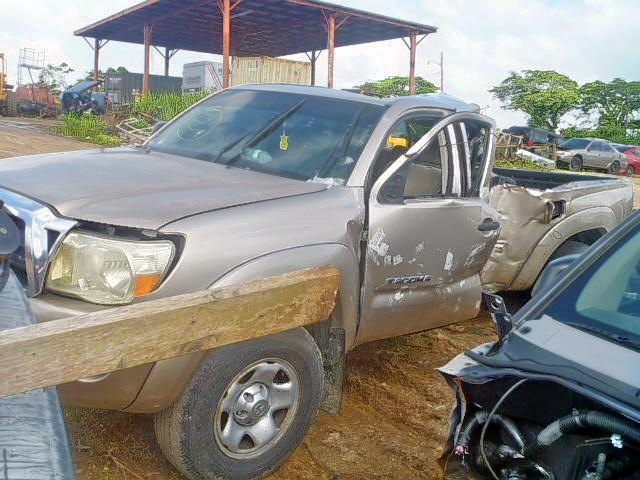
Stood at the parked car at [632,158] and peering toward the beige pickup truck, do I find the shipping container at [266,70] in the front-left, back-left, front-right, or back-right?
front-right

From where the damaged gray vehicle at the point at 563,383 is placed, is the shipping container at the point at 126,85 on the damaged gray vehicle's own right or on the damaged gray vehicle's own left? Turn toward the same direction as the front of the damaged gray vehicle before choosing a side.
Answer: on the damaged gray vehicle's own right

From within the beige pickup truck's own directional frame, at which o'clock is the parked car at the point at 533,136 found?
The parked car is roughly at 5 o'clock from the beige pickup truck.

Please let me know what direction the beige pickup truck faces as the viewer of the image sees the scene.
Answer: facing the viewer and to the left of the viewer

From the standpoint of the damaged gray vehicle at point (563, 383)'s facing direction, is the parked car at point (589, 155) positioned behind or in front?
behind

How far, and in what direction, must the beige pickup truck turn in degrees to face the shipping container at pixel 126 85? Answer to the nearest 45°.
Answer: approximately 135° to its right

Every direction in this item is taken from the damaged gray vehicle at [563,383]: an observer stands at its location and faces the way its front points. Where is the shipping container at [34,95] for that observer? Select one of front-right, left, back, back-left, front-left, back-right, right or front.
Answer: right

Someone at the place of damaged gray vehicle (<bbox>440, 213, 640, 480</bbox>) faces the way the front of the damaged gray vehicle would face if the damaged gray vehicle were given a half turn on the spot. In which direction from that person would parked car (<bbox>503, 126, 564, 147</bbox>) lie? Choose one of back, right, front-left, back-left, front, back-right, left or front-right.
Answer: front-left

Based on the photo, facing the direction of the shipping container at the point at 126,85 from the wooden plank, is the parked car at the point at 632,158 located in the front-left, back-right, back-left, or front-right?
front-right

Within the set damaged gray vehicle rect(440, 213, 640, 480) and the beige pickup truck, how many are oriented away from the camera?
0

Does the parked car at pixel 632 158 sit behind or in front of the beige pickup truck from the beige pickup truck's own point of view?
behind

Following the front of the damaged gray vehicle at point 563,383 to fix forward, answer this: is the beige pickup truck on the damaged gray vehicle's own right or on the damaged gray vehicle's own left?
on the damaged gray vehicle's own right
